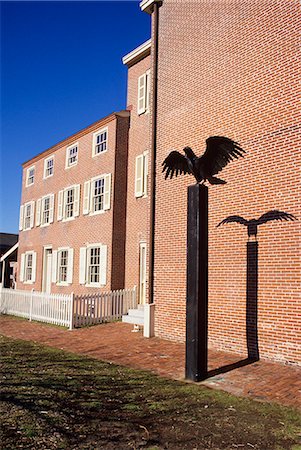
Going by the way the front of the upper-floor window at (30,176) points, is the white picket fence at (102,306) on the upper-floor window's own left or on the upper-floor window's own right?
on the upper-floor window's own left

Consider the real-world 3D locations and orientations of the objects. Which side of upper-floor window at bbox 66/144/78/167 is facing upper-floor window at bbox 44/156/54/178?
right

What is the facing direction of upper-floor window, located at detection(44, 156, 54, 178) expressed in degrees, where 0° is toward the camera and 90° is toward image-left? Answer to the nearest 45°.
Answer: approximately 45°

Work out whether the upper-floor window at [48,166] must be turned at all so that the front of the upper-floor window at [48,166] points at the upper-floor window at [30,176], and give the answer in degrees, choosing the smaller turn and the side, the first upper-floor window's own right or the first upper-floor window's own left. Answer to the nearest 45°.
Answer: approximately 135° to the first upper-floor window's own right

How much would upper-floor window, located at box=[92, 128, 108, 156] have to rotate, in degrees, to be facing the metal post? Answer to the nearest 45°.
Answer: approximately 45° to its left

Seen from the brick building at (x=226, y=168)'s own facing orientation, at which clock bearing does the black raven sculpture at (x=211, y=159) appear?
The black raven sculpture is roughly at 11 o'clock from the brick building.

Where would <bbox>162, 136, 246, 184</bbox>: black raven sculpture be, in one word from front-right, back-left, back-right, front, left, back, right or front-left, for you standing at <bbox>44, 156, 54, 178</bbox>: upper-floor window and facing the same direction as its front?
front-left
